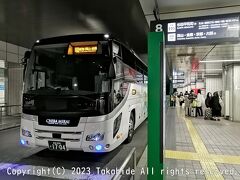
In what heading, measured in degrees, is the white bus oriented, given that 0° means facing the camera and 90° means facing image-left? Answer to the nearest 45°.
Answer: approximately 45°

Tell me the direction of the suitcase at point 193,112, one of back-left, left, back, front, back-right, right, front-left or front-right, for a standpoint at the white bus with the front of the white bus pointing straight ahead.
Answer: back

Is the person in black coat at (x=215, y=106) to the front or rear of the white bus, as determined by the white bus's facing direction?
to the rear

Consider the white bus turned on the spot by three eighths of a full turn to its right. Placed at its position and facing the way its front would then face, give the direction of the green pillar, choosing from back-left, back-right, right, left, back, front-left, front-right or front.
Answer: back-right

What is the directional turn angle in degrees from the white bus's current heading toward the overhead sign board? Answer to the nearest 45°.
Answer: approximately 45° to its left
